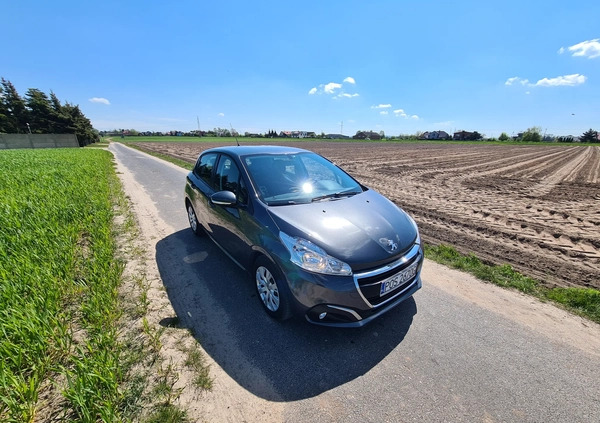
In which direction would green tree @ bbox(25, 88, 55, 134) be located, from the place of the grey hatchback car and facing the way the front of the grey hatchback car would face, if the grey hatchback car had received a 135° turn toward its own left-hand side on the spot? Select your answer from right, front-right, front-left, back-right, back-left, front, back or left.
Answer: front-left

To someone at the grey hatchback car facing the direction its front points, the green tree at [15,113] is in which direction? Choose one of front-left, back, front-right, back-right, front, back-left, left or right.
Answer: back

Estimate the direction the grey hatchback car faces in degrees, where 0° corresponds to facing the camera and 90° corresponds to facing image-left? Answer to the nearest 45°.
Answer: approximately 315°
